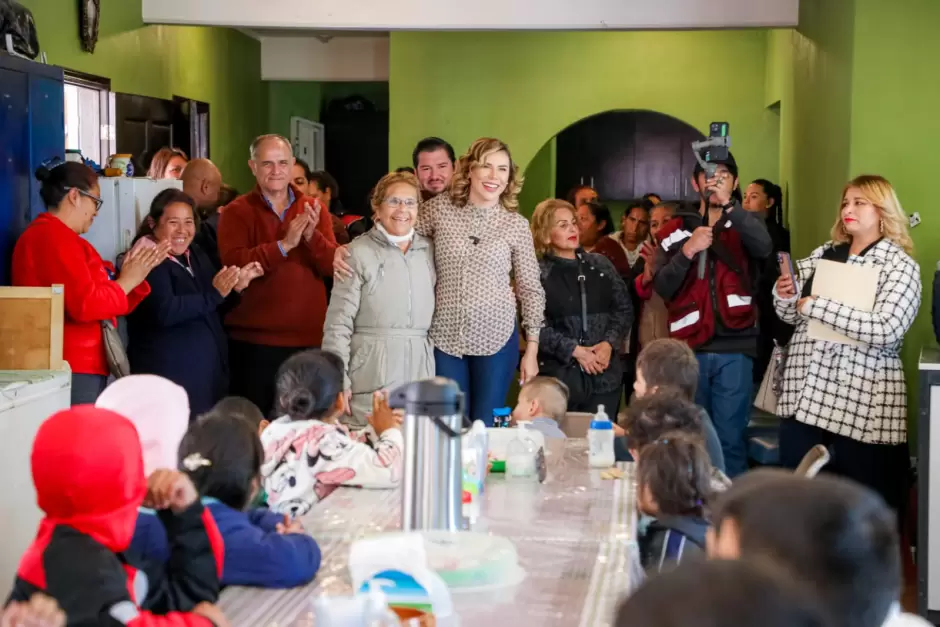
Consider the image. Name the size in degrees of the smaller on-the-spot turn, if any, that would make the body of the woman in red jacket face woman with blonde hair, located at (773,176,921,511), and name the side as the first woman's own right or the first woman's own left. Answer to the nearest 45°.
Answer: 0° — they already face them

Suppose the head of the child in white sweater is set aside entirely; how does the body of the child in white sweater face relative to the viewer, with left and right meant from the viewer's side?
facing away from the viewer and to the right of the viewer

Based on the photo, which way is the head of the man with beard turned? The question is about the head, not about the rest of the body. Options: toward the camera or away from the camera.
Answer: toward the camera

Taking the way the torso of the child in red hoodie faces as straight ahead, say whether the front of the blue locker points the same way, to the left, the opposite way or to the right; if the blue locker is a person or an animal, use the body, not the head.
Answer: to the right

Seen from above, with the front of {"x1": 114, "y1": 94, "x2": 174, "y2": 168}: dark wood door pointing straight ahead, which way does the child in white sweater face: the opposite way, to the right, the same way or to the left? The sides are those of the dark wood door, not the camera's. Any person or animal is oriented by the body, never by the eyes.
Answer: to the left

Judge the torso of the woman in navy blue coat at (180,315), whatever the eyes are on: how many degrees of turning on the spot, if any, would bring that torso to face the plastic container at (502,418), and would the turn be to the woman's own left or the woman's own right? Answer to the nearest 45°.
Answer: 0° — they already face it

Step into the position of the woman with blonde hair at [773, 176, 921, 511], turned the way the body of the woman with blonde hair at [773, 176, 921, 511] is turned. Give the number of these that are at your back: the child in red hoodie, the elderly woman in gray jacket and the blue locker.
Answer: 0

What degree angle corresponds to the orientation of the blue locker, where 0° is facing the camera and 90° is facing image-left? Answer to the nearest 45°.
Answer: approximately 315°

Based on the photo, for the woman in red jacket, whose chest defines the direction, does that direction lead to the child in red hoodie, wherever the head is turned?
no

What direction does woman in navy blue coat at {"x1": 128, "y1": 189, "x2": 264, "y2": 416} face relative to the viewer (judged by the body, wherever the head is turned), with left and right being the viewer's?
facing the viewer and to the right of the viewer

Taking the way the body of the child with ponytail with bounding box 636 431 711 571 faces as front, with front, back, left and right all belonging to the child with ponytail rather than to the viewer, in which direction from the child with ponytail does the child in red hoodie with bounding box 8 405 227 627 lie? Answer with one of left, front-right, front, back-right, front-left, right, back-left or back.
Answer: left

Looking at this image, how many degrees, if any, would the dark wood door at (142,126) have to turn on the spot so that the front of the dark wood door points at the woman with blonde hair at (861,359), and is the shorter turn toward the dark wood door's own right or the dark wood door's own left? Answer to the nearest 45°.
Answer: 0° — it already faces them

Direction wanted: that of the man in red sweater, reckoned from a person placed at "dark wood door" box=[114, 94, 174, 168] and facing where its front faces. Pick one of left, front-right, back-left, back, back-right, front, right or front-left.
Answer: front-right

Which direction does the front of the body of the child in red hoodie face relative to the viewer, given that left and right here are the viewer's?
facing away from the viewer and to the right of the viewer

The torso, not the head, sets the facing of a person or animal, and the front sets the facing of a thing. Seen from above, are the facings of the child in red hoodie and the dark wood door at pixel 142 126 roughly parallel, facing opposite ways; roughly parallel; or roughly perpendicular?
roughly perpendicular

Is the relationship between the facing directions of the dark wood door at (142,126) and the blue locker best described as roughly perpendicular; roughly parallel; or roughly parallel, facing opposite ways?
roughly parallel

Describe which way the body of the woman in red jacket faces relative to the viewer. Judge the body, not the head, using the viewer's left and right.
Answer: facing to the right of the viewer

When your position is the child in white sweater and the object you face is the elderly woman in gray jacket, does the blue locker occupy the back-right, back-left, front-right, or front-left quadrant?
front-left
